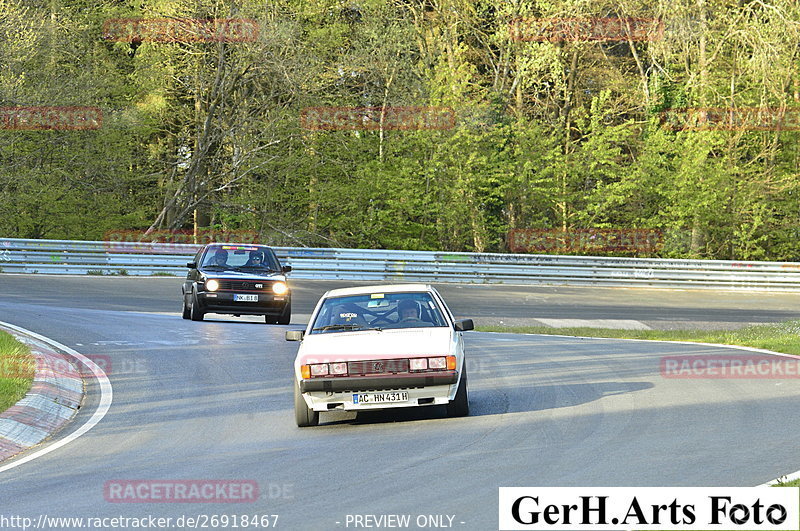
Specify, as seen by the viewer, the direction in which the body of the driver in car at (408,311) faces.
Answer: toward the camera

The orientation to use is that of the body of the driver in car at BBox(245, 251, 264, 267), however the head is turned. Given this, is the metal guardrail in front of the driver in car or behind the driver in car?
behind

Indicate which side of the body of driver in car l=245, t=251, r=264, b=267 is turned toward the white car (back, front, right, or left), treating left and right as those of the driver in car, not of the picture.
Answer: front

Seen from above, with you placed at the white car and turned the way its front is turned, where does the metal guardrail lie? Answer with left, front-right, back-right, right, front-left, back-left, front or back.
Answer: back

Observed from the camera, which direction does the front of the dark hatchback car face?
facing the viewer

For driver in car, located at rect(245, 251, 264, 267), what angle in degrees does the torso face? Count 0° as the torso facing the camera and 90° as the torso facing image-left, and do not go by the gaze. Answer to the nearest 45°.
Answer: approximately 0°

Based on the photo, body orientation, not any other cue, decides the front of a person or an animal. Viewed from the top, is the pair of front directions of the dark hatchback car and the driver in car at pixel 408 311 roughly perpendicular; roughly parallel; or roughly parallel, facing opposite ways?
roughly parallel

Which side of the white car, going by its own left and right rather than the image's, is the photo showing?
front

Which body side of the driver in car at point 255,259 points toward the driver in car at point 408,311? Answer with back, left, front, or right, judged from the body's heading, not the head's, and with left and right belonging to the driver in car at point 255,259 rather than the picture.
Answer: front

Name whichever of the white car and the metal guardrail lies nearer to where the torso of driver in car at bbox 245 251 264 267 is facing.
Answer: the white car

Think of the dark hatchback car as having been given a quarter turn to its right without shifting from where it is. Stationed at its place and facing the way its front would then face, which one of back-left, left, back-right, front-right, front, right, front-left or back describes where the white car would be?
left

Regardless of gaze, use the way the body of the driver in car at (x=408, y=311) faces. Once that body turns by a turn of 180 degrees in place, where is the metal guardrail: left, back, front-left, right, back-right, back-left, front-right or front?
front

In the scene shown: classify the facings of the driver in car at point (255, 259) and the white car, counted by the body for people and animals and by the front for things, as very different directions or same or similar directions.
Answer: same or similar directions
